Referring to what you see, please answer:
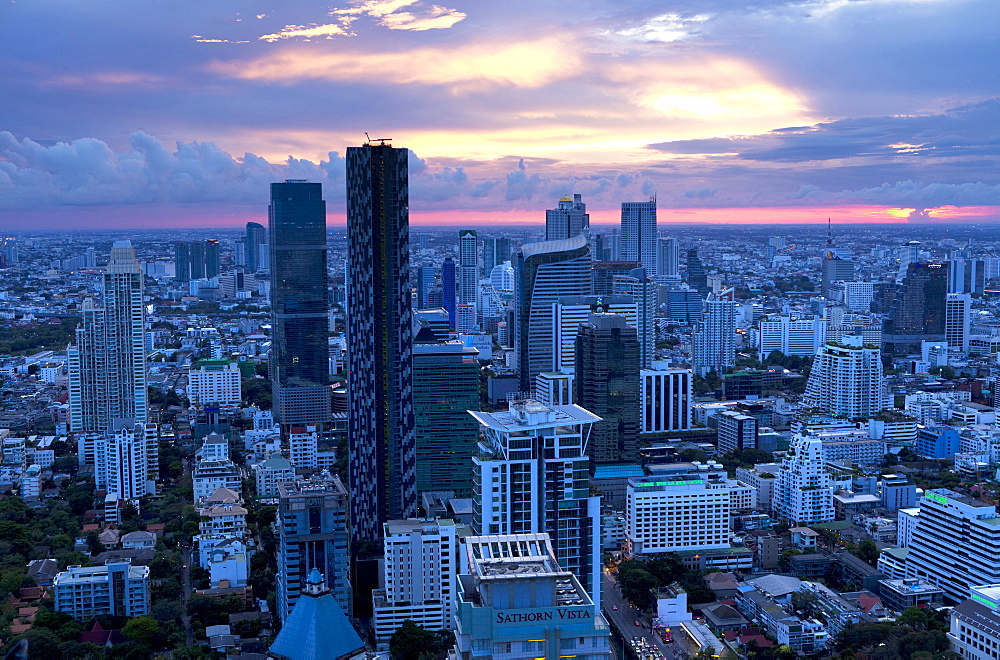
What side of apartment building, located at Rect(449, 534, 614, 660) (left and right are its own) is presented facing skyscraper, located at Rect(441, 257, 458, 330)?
back

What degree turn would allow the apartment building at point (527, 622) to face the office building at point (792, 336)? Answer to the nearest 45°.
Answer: approximately 180°

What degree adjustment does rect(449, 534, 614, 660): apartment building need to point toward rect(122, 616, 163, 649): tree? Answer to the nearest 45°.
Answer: approximately 135° to its right

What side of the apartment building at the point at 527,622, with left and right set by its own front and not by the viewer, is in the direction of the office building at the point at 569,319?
back

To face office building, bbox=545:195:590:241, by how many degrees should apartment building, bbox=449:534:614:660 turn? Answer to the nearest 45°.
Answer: approximately 180°

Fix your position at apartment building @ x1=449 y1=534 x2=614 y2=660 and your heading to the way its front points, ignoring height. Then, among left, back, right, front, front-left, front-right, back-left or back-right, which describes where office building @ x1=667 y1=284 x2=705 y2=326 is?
back

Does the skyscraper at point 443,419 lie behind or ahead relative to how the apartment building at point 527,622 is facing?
behind

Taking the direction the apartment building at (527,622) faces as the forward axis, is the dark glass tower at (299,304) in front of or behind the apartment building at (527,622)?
behind

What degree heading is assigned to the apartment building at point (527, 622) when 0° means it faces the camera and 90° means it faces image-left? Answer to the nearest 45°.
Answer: approximately 0°

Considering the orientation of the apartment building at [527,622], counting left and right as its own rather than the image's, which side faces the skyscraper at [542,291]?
back
